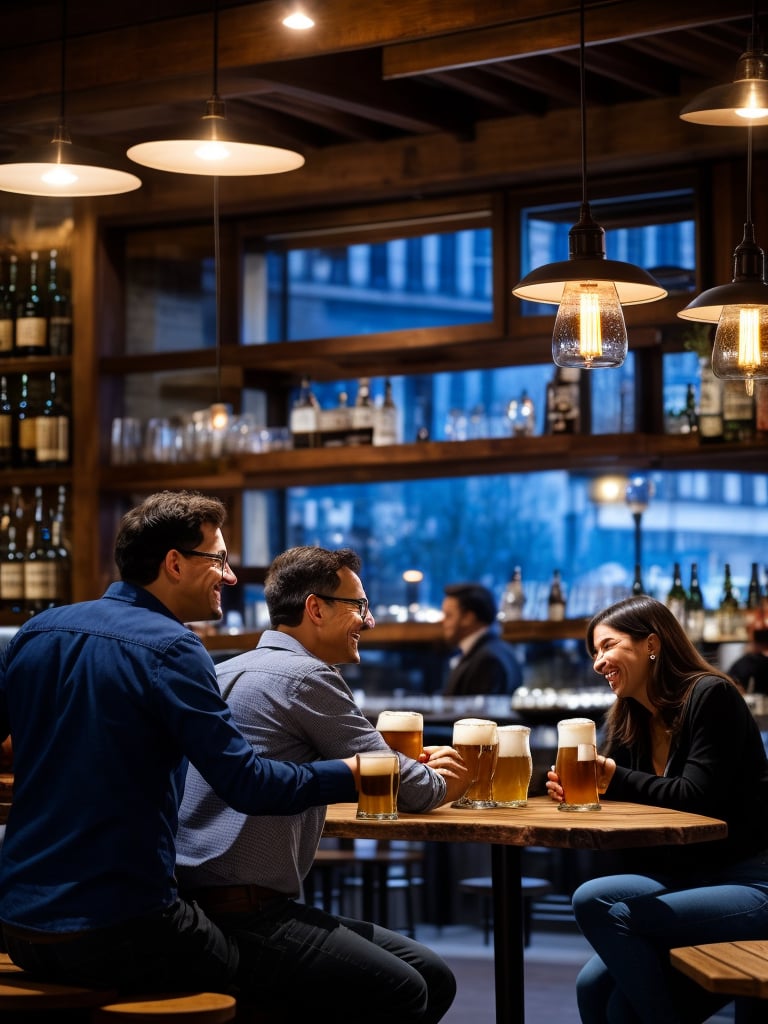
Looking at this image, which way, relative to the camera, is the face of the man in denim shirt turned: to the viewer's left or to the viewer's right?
to the viewer's right

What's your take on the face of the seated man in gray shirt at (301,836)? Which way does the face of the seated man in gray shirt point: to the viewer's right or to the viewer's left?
to the viewer's right

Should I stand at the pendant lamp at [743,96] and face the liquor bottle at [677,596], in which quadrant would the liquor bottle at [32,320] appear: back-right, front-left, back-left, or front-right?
front-left

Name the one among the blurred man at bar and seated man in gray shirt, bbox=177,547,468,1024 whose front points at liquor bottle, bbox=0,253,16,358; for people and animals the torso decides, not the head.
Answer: the blurred man at bar

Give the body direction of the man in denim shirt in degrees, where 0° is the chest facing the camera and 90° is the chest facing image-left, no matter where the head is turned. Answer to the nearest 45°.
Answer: approximately 225°

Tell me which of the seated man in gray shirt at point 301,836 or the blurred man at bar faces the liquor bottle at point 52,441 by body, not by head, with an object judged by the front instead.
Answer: the blurred man at bar

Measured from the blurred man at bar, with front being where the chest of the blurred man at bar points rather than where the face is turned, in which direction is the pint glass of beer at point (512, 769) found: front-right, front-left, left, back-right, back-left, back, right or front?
left

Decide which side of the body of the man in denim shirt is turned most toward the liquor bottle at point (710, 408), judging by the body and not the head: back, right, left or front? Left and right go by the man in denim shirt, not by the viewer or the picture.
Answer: front

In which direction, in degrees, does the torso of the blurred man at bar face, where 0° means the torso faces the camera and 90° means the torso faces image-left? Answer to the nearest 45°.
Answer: approximately 90°

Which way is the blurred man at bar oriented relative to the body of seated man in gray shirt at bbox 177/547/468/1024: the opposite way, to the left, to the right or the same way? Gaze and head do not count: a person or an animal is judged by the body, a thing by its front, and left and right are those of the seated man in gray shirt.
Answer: the opposite way

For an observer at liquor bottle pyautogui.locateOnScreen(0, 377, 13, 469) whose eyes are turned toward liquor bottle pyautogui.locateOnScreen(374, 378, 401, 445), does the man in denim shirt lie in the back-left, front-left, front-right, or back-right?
front-right

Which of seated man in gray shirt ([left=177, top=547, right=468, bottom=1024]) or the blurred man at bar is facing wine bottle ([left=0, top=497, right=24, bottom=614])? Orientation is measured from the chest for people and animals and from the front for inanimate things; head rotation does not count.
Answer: the blurred man at bar

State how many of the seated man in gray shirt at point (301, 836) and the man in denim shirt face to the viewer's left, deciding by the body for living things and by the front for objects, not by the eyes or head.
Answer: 0

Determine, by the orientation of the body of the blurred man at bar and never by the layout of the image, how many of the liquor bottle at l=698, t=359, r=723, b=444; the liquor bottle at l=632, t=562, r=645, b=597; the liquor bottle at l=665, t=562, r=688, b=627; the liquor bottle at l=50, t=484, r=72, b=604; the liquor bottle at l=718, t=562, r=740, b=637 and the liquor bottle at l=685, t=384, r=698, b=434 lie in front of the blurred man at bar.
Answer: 1

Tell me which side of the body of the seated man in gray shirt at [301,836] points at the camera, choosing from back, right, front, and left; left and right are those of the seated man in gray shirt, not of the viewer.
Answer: right

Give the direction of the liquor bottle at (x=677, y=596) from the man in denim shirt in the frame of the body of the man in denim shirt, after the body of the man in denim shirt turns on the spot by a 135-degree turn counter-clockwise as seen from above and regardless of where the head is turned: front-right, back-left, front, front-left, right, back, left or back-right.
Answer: back-right
